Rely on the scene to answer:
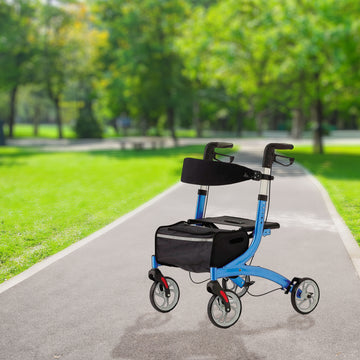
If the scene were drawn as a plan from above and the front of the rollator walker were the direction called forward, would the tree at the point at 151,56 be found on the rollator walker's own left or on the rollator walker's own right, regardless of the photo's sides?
on the rollator walker's own right

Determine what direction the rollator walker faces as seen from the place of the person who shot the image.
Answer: facing the viewer and to the left of the viewer
